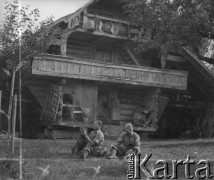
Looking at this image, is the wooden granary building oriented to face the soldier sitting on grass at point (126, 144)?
yes

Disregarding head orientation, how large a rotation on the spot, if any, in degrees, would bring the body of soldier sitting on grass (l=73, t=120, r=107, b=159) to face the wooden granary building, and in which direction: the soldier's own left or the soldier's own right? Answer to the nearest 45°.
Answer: approximately 135° to the soldier's own right

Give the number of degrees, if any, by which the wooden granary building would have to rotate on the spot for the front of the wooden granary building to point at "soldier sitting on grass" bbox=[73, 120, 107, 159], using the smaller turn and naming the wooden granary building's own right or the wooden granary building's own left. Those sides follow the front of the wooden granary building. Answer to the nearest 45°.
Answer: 0° — it already faces them

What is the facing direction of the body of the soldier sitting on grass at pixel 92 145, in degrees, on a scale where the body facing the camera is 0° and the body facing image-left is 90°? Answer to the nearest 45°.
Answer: approximately 45°

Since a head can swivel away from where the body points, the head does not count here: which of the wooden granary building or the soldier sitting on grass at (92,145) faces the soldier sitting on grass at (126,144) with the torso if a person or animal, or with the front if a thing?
the wooden granary building

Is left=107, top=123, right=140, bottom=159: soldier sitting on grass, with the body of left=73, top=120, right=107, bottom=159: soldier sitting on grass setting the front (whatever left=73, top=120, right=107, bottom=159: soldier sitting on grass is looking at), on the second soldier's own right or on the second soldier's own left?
on the second soldier's own left

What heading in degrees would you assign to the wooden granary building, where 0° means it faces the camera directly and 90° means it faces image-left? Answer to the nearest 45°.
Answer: approximately 0°
